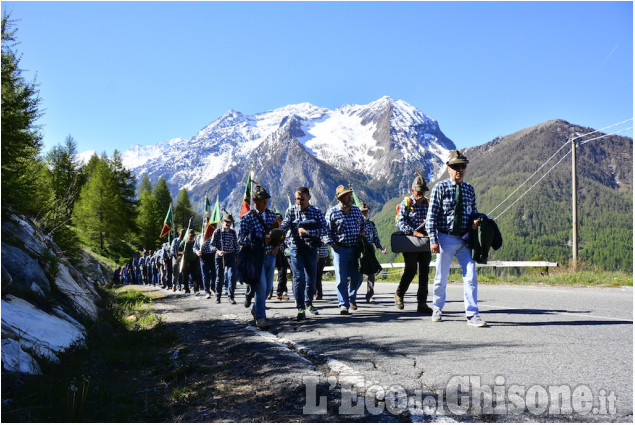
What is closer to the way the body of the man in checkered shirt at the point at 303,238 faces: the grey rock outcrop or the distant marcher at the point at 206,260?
the grey rock outcrop

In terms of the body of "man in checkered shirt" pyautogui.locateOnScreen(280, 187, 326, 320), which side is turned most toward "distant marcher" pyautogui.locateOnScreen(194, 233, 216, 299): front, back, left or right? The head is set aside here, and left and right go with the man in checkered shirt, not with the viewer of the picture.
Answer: back

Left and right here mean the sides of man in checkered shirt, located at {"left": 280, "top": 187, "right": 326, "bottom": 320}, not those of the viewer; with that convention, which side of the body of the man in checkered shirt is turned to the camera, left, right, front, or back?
front

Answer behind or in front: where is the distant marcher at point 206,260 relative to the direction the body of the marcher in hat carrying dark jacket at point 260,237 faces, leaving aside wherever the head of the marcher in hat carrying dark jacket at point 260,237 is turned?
behind

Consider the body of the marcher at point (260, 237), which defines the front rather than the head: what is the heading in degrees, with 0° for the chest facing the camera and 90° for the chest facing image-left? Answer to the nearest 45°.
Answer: approximately 315°

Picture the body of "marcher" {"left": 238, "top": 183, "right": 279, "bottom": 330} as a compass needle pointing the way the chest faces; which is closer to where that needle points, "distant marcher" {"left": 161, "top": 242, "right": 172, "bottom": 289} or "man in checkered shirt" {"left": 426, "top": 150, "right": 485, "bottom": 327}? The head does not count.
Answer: the man in checkered shirt

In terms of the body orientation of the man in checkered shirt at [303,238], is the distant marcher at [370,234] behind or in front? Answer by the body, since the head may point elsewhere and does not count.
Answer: behind

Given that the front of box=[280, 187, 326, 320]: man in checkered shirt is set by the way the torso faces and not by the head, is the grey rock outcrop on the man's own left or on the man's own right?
on the man's own right

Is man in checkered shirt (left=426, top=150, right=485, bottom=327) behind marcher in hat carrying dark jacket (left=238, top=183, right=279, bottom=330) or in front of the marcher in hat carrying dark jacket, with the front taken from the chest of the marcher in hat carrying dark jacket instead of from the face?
in front

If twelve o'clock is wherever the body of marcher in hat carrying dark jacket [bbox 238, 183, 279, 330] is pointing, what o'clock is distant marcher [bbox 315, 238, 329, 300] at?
distant marcher [bbox 315, 238, 329, 300] is roughly at 8 o'clock from marcher in hat carrying dark jacket [bbox 238, 183, 279, 330].

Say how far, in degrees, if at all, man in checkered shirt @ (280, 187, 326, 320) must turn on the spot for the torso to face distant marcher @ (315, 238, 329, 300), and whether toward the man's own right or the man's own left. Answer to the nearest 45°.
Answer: approximately 180°

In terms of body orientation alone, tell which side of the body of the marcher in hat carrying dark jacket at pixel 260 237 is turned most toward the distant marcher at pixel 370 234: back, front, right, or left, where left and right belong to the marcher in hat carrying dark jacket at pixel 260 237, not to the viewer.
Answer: left

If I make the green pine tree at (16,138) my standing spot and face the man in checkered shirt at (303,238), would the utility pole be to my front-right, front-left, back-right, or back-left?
front-left
